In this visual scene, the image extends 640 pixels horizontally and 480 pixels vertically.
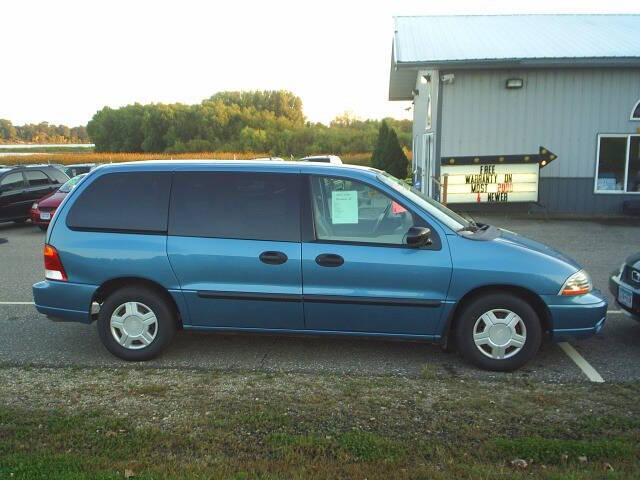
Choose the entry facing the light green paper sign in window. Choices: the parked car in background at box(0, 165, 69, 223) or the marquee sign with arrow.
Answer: the marquee sign with arrow

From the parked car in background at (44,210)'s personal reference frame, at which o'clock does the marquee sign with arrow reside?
The marquee sign with arrow is roughly at 8 o'clock from the parked car in background.

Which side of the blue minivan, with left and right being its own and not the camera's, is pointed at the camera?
right

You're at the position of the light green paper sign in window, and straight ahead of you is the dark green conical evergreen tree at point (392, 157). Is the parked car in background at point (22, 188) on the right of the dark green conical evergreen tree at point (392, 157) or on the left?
left

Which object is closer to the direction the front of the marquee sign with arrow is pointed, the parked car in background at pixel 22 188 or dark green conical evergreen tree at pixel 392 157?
the parked car in background

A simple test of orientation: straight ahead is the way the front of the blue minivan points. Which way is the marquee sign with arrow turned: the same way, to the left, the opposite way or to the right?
to the right

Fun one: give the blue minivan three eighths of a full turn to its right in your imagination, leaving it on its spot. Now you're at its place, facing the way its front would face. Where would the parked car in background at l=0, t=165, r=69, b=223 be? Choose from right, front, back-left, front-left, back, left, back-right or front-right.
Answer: right

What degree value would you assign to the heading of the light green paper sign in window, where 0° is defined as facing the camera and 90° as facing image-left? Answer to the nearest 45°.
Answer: approximately 0°

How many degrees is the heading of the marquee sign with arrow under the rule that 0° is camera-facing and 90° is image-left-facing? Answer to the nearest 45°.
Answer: approximately 0°

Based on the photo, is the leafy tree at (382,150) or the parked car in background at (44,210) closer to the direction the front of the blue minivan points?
the leafy tree

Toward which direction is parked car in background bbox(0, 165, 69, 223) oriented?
to the viewer's left

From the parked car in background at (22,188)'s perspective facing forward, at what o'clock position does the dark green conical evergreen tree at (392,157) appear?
The dark green conical evergreen tree is roughly at 5 o'clock from the parked car in background.
